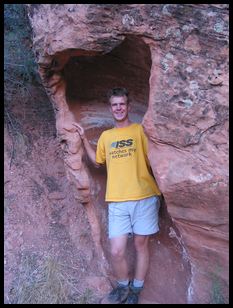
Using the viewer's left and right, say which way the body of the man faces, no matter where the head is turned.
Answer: facing the viewer
